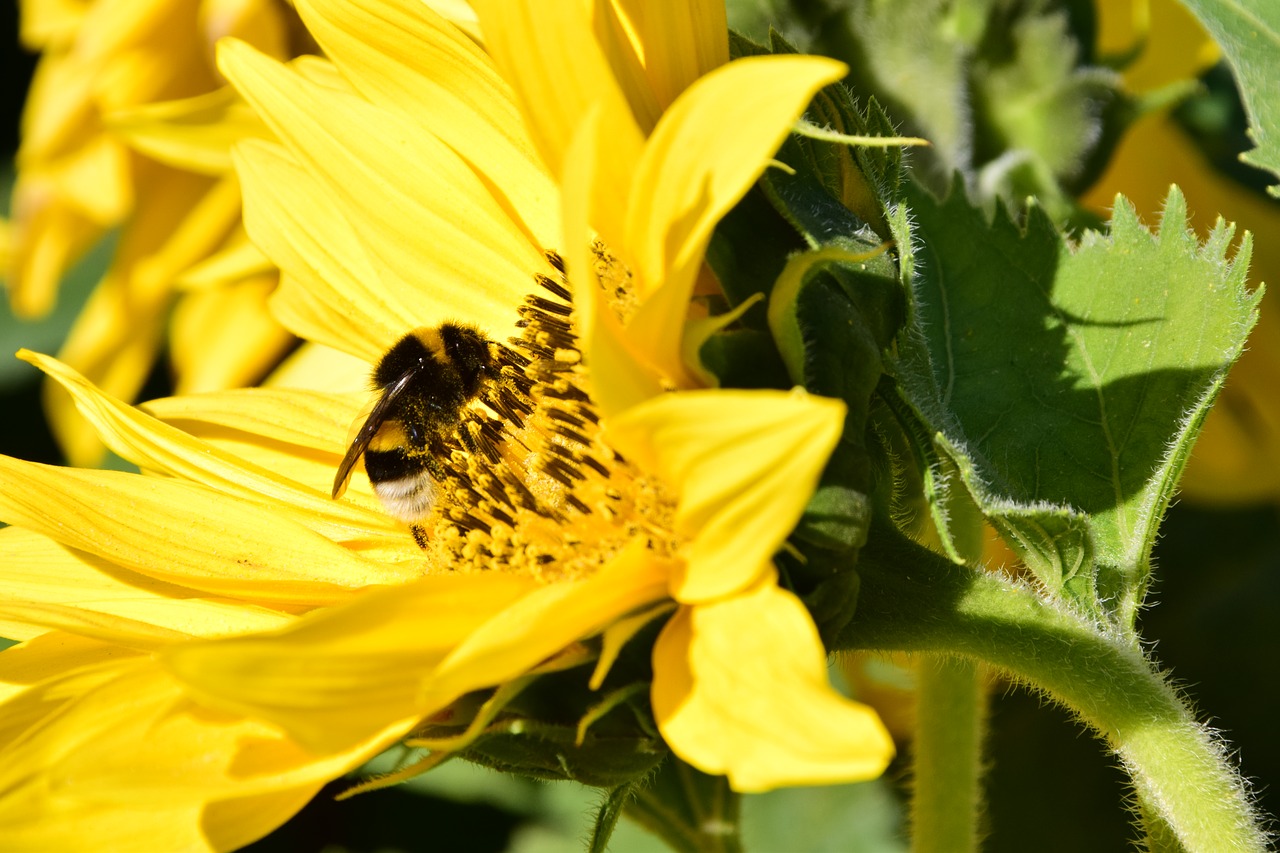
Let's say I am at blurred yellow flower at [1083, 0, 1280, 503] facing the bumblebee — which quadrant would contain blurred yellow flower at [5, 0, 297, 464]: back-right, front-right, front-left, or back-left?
front-right

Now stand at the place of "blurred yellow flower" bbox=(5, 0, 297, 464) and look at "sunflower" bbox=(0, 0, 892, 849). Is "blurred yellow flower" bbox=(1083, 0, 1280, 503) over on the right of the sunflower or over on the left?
left

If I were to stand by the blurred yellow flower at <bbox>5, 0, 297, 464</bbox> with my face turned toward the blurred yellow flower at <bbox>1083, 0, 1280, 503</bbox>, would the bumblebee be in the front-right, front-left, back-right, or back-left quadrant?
front-right

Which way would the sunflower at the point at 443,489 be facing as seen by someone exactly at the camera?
facing the viewer and to the left of the viewer

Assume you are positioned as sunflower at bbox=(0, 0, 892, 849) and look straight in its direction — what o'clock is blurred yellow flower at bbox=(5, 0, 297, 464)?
The blurred yellow flower is roughly at 4 o'clock from the sunflower.

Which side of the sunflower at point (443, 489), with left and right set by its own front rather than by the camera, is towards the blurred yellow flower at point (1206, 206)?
back
